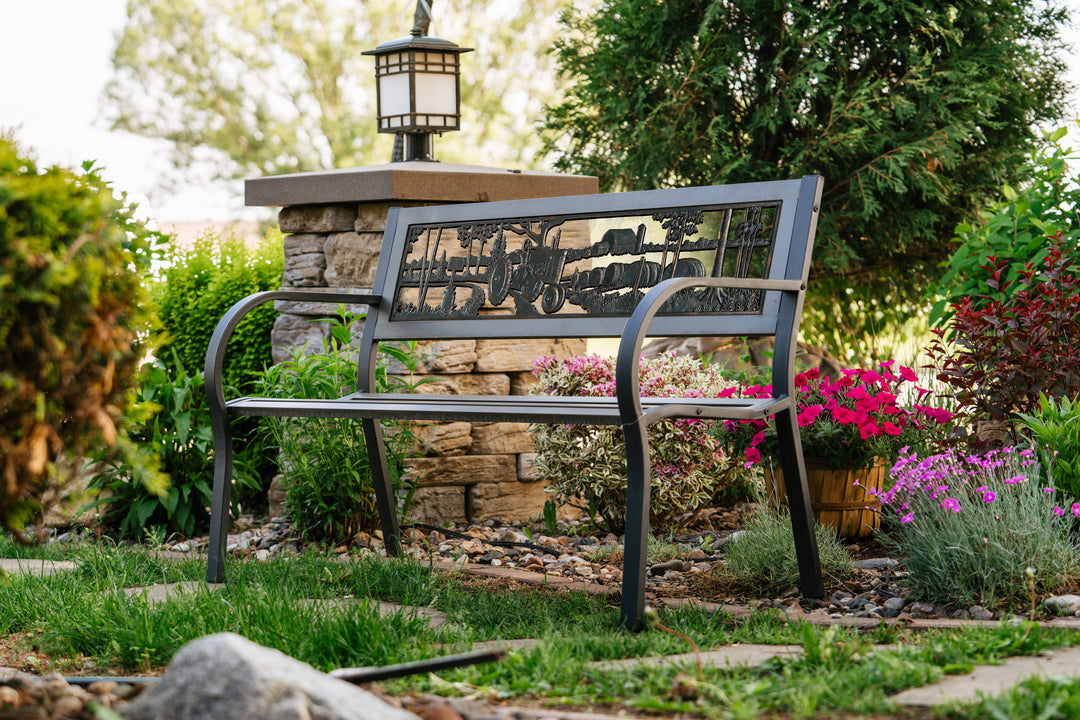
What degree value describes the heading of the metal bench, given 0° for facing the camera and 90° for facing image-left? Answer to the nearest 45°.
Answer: approximately 45°

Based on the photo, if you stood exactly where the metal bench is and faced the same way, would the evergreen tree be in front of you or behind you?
behind

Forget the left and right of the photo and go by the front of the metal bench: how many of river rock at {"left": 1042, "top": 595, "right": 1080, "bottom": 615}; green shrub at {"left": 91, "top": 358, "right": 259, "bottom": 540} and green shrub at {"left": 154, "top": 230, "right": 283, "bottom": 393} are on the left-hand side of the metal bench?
1

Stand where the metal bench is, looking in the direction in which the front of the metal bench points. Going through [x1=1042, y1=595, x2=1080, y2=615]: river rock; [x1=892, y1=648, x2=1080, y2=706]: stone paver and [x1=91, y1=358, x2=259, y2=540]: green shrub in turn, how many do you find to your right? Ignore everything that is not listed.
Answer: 1

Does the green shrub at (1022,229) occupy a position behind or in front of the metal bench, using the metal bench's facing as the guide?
behind

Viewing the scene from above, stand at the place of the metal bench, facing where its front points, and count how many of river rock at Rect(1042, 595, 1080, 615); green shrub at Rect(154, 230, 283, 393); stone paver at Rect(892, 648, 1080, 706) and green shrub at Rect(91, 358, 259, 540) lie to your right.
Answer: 2

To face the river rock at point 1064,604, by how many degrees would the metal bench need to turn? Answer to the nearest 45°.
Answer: approximately 90° to its left

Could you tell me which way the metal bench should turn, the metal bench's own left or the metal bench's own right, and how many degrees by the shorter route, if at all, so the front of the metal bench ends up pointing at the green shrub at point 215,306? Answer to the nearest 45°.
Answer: approximately 90° to the metal bench's own right

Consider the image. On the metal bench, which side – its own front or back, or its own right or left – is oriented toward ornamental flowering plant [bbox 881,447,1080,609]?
left

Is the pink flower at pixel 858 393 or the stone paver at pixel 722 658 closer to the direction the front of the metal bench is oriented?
the stone paver
